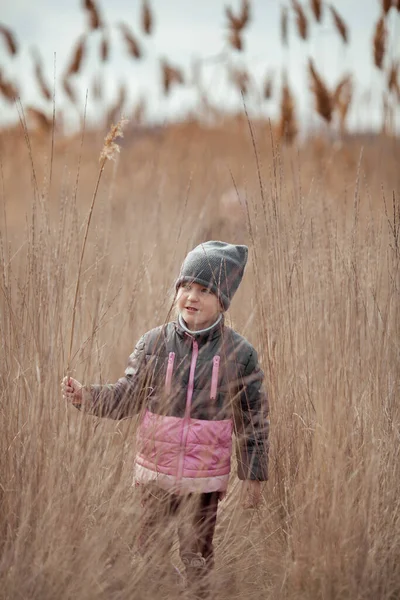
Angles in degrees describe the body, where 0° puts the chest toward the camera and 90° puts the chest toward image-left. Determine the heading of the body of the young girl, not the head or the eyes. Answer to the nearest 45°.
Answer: approximately 0°
